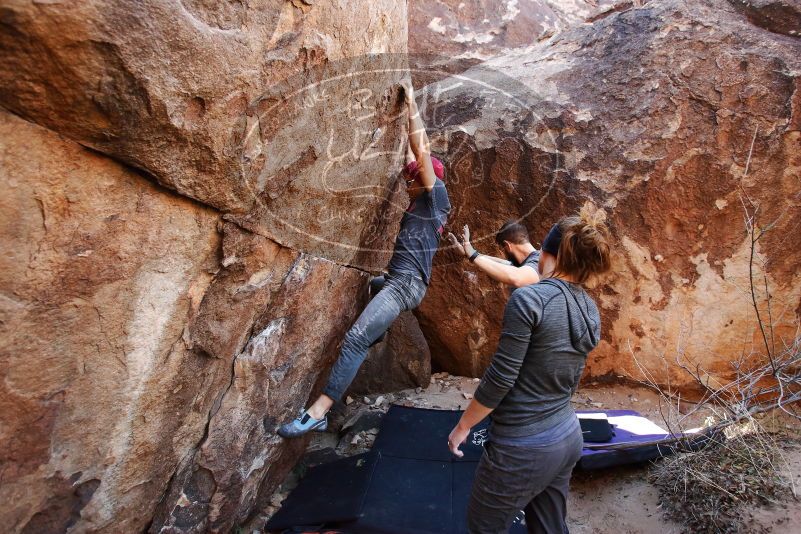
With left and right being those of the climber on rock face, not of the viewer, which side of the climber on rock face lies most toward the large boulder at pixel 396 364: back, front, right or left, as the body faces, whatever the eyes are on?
right

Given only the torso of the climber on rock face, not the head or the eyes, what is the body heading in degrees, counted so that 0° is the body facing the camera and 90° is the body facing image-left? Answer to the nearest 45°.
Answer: approximately 90°

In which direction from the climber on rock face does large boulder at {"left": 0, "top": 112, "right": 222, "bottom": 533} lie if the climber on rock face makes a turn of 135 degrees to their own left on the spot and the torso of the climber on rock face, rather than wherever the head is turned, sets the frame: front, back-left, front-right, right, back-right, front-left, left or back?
right
